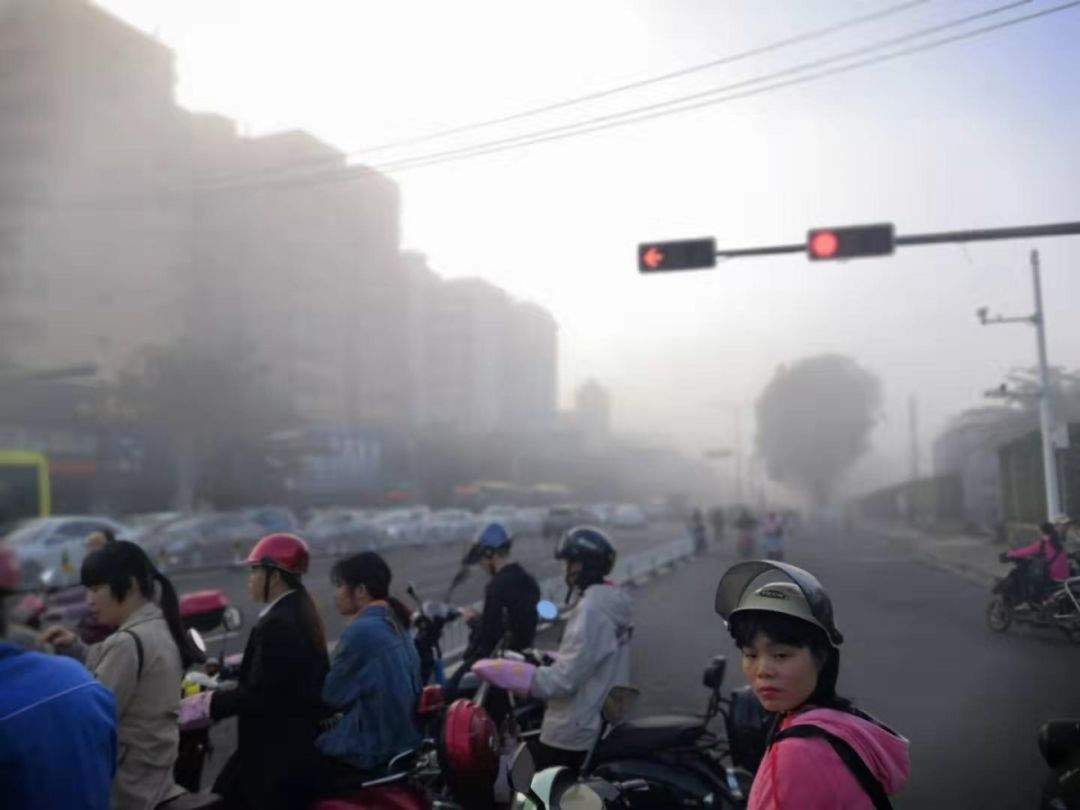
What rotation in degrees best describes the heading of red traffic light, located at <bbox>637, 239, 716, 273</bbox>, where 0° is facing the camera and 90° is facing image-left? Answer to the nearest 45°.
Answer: approximately 0°

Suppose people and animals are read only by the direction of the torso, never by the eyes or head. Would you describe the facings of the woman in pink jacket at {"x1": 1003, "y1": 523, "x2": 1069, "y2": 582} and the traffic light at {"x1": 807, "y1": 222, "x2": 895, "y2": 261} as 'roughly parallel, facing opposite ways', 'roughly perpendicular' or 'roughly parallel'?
roughly perpendicular

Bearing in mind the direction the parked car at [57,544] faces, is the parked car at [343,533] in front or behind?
behind

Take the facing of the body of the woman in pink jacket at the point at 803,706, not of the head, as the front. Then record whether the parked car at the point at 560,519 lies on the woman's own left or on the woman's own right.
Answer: on the woman's own right

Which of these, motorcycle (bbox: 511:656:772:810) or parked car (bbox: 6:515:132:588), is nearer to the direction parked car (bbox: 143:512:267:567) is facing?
the parked car

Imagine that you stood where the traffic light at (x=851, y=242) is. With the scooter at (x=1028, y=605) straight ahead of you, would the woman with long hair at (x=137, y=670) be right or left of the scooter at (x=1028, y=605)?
right
